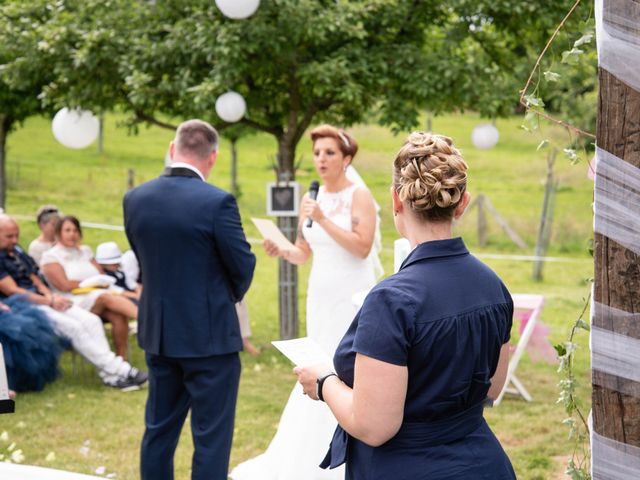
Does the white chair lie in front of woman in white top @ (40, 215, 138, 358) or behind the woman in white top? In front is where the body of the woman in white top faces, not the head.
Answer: in front

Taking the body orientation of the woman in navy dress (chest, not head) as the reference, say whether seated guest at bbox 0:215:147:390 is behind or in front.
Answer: in front

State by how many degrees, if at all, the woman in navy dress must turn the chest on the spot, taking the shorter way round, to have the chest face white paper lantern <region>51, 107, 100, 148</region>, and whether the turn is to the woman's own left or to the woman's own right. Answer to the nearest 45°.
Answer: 0° — they already face it

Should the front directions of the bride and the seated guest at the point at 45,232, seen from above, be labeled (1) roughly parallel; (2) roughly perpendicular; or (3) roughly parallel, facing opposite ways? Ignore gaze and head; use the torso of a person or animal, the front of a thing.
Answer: roughly perpendicular

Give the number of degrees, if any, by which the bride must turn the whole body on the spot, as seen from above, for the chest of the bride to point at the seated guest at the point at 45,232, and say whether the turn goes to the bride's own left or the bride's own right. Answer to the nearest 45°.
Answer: approximately 90° to the bride's own right

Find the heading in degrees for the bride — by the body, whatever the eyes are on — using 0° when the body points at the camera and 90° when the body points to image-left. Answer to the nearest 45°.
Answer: approximately 45°

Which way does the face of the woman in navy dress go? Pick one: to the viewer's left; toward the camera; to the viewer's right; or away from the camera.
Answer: away from the camera

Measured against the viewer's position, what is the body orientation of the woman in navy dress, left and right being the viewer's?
facing away from the viewer and to the left of the viewer
